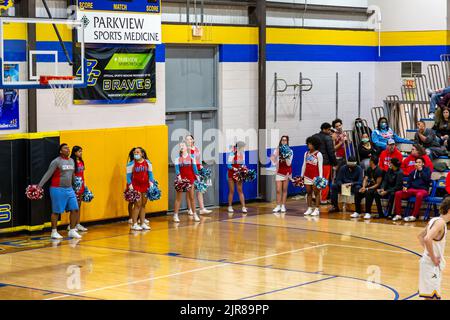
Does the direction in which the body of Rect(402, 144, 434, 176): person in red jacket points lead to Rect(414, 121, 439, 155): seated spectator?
no

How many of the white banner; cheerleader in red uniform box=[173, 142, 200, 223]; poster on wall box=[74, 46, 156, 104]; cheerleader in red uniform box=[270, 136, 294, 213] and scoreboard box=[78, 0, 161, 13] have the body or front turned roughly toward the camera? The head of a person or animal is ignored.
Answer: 5

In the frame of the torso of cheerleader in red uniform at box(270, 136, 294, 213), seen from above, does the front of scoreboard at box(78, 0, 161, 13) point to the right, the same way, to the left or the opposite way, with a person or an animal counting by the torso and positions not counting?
the same way

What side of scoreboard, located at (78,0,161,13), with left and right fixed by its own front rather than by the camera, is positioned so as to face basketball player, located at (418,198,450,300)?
front

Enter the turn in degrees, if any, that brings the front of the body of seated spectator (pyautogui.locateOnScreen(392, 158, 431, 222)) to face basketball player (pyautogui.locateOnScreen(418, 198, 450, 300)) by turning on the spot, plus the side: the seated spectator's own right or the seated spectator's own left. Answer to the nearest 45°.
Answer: approximately 45° to the seated spectator's own left

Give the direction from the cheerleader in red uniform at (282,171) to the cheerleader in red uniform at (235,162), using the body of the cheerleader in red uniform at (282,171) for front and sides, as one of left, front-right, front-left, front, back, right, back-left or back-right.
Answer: right

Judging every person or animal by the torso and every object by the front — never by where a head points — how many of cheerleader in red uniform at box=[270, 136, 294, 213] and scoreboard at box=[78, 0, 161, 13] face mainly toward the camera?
2

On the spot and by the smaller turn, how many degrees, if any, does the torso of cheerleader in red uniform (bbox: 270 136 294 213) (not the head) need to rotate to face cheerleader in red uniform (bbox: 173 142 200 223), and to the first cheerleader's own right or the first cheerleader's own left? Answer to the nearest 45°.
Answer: approximately 45° to the first cheerleader's own right

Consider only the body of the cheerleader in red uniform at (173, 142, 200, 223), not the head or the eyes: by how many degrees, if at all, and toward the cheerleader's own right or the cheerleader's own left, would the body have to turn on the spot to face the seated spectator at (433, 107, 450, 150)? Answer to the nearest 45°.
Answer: approximately 90° to the cheerleader's own left

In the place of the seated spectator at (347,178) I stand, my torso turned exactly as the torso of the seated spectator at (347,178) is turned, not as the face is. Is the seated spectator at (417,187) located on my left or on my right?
on my left

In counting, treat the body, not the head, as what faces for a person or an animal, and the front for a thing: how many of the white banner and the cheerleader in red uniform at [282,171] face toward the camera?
2

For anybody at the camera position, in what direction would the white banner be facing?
facing the viewer

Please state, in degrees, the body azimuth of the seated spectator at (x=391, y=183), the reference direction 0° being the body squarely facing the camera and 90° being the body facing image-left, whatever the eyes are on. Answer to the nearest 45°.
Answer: approximately 45°

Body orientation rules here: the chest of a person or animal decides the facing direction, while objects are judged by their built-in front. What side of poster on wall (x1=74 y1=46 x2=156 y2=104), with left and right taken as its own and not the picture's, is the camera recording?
front

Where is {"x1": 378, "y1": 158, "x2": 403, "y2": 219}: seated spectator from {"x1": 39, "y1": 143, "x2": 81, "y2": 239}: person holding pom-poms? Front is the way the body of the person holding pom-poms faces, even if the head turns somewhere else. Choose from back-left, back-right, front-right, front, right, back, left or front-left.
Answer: front-left

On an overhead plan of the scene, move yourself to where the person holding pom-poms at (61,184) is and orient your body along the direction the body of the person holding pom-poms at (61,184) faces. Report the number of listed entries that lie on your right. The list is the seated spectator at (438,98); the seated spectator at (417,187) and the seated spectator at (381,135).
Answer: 0
